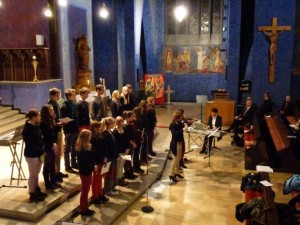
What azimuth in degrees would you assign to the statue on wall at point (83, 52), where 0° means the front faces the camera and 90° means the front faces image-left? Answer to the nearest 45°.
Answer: approximately 315°

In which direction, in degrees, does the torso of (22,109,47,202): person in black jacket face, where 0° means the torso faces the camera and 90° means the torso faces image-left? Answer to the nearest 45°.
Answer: approximately 270°

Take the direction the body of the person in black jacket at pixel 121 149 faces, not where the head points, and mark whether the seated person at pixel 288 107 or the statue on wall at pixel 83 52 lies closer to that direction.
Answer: the seated person

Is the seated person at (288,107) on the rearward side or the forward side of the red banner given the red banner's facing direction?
on the forward side

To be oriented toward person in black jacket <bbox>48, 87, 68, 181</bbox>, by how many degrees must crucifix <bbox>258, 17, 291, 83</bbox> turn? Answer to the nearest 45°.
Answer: approximately 45° to its right

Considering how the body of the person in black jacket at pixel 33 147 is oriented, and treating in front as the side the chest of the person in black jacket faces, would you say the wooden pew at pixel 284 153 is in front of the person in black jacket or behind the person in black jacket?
in front

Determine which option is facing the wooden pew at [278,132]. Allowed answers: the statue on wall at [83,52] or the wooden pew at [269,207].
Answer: the statue on wall

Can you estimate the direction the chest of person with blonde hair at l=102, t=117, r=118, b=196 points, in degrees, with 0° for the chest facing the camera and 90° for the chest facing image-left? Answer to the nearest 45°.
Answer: approximately 270°

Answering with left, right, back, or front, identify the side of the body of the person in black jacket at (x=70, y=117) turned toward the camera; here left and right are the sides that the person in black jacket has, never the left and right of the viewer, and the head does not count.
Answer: right

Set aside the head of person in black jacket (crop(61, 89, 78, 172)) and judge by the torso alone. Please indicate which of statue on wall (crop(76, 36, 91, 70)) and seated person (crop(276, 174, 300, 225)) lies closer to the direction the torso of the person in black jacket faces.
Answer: the seated person

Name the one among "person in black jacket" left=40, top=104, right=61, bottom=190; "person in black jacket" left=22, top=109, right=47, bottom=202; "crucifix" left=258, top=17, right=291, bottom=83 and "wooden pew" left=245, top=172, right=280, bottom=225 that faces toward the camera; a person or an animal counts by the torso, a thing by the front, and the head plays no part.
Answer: the crucifix

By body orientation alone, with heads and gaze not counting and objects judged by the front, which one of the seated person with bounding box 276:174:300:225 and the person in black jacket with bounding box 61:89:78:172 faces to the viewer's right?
the person in black jacket

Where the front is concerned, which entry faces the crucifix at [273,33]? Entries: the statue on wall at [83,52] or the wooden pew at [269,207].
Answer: the statue on wall

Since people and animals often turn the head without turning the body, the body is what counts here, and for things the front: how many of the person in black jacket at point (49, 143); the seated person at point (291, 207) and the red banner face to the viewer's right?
1

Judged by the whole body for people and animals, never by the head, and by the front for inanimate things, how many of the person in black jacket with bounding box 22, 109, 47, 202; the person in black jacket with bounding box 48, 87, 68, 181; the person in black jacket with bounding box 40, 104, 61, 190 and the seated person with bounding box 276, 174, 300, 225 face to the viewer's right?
3
